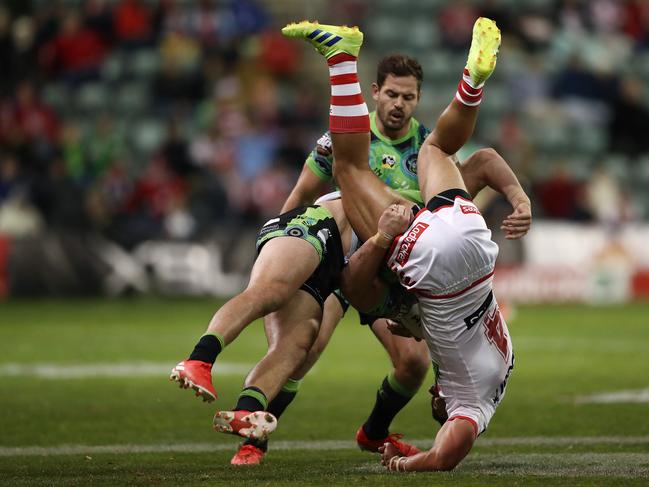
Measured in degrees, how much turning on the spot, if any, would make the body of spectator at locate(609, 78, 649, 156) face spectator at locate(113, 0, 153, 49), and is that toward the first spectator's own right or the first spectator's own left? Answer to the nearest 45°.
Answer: approximately 90° to the first spectator's own right

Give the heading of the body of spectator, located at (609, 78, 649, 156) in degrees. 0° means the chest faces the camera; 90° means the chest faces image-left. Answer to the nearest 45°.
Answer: approximately 0°

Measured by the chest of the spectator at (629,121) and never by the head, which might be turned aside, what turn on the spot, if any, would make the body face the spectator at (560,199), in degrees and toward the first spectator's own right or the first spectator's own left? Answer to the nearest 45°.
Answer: approximately 45° to the first spectator's own right

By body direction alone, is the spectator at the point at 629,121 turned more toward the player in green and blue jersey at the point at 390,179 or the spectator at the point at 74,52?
the player in green and blue jersey

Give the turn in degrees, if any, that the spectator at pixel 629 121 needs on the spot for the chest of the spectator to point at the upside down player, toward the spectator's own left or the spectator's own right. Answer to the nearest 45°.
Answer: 0° — they already face them

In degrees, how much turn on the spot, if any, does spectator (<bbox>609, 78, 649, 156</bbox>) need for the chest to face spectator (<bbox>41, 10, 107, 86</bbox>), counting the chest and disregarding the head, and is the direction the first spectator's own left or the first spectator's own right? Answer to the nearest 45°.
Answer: approximately 90° to the first spectator's own right

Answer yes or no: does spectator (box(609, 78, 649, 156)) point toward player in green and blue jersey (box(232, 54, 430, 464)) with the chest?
yes

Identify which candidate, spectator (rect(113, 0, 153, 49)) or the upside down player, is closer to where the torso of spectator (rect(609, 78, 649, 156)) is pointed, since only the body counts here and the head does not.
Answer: the upside down player

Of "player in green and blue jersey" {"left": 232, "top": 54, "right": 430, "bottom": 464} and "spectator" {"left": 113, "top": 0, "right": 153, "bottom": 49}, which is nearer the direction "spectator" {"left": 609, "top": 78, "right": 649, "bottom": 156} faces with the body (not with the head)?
the player in green and blue jersey

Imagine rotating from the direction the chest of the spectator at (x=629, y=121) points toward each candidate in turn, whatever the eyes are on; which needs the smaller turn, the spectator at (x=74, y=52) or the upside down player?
the upside down player
